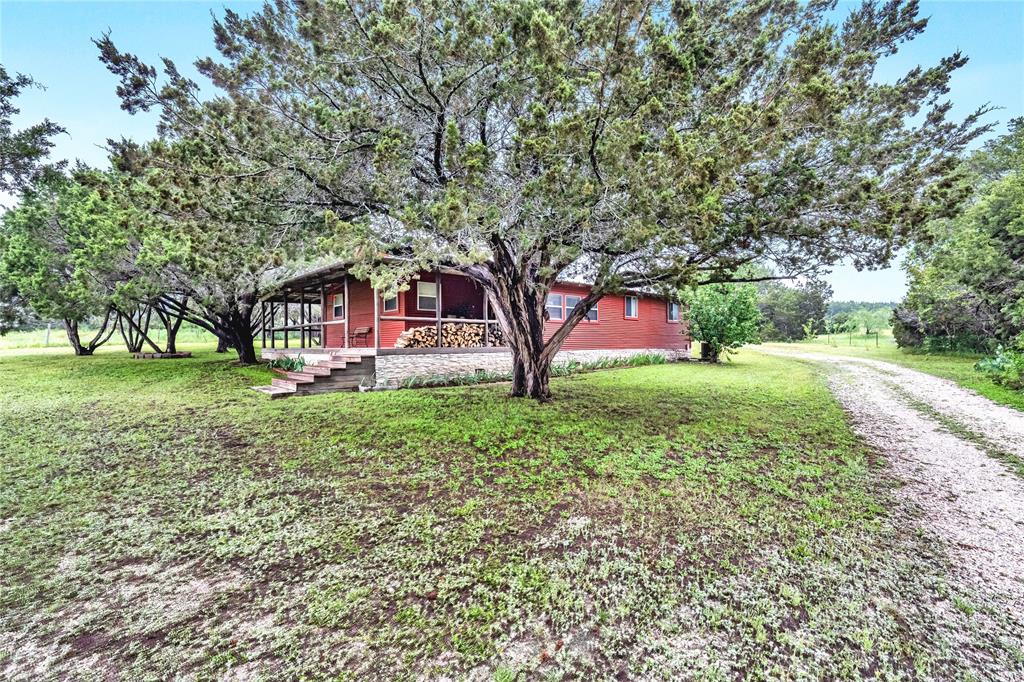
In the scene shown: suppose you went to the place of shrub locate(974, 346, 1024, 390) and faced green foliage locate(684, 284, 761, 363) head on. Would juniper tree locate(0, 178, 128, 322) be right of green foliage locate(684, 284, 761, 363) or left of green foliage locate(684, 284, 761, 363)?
left

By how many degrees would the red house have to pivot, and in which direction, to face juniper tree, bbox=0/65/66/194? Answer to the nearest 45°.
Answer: approximately 45° to its right

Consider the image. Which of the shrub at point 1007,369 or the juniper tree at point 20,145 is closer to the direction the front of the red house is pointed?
the juniper tree

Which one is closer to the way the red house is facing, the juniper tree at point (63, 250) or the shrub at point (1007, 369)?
the juniper tree

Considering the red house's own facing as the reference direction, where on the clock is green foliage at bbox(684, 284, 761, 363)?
The green foliage is roughly at 7 o'clock from the red house.

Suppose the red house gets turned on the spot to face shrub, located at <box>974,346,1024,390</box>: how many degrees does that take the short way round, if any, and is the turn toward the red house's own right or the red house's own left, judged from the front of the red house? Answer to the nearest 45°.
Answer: approximately 135° to the red house's own left

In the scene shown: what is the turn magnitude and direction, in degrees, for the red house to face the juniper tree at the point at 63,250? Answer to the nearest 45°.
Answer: approximately 45° to its right

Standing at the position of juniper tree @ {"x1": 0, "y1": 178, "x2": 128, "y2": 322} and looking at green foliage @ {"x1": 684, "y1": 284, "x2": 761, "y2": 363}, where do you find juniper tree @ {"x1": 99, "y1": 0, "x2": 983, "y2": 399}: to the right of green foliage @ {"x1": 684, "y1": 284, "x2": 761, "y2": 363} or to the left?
right

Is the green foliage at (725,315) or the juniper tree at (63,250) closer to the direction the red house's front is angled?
the juniper tree

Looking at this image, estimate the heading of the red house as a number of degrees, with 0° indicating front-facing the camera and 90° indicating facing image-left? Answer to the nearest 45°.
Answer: approximately 45°

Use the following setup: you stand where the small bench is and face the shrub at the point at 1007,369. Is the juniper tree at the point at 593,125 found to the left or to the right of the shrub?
right
